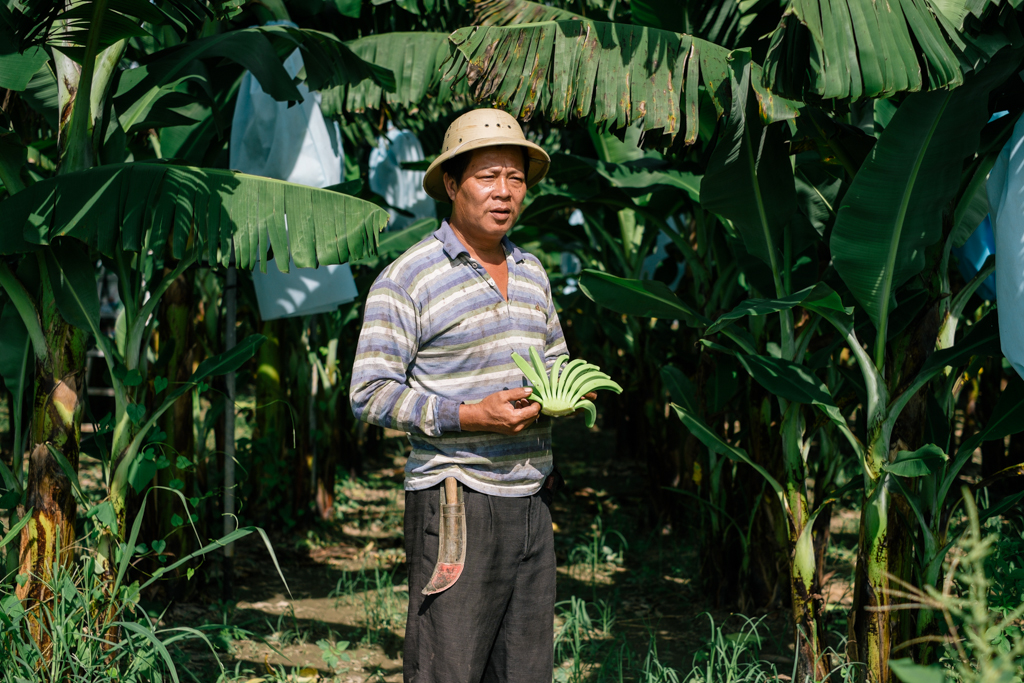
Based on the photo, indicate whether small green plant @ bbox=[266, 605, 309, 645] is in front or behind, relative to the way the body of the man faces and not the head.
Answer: behind

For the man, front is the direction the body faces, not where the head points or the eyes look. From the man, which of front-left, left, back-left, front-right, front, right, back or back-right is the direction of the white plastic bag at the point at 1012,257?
front-left

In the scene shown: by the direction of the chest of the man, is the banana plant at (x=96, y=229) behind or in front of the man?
behind

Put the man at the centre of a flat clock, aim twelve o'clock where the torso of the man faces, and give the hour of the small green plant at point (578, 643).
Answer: The small green plant is roughly at 8 o'clock from the man.

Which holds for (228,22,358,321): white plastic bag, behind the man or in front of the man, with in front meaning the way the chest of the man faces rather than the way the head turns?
behind

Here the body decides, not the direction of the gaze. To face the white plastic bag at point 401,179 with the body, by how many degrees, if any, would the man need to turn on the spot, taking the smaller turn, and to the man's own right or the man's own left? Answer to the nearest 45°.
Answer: approximately 135° to the man's own left

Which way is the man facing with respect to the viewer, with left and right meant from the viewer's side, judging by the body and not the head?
facing the viewer and to the right of the viewer
